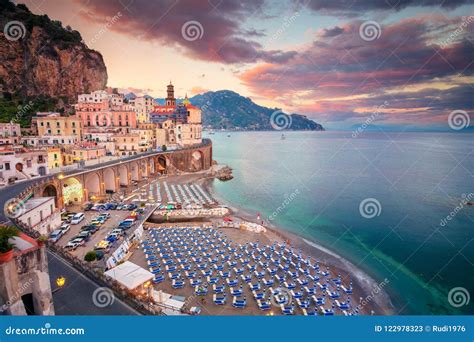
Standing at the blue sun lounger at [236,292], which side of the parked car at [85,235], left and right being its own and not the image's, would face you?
left

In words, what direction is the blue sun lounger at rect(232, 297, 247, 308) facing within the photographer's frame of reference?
facing to the right of the viewer

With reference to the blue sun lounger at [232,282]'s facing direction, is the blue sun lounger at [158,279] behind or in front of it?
behind

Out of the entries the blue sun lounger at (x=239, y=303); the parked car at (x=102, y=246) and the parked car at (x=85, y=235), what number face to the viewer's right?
1

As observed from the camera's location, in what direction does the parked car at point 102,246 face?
facing the viewer and to the left of the viewer

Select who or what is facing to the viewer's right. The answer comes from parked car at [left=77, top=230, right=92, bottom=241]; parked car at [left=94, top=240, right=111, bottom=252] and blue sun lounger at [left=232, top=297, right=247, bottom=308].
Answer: the blue sun lounger

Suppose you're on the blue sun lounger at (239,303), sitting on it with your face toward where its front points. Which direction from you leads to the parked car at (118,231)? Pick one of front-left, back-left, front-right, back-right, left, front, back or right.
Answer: back-left

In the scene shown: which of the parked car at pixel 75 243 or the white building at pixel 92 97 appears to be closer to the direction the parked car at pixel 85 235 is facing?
the parked car
